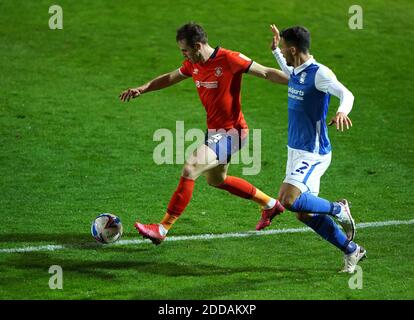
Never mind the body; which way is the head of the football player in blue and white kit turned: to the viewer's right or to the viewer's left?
to the viewer's left

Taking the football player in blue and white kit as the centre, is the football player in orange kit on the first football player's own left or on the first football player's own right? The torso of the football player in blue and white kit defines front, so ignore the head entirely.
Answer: on the first football player's own right

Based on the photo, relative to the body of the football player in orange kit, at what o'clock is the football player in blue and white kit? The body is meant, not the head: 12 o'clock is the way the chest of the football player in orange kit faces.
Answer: The football player in blue and white kit is roughly at 9 o'clock from the football player in orange kit.

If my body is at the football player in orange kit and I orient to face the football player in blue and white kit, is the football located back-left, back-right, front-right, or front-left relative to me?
back-right

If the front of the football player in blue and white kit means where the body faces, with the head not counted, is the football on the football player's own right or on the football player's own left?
on the football player's own right

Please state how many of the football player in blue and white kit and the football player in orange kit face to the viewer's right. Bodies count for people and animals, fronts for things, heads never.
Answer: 0
